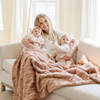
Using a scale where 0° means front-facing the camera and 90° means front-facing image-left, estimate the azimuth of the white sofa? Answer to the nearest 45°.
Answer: approximately 45°

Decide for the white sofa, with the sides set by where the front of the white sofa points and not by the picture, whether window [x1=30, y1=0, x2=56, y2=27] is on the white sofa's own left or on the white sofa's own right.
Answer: on the white sofa's own right

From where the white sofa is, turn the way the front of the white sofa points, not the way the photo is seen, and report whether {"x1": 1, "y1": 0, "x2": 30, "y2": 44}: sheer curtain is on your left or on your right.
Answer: on your right

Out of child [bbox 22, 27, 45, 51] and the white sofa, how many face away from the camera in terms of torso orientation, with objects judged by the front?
0

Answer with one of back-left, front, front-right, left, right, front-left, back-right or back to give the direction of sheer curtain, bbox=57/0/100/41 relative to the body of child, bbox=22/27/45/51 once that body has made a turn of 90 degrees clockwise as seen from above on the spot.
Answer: back

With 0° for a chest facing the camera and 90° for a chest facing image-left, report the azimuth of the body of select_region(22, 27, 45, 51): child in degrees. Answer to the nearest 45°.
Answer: approximately 315°

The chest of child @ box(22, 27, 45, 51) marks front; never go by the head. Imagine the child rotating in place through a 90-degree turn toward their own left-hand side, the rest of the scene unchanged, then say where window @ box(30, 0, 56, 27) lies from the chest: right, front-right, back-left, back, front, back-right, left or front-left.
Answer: front-left
